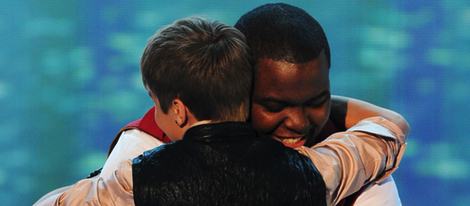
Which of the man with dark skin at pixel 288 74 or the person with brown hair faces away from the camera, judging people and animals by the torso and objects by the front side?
the person with brown hair

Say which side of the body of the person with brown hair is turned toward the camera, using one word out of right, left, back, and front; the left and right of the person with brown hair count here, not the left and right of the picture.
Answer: back

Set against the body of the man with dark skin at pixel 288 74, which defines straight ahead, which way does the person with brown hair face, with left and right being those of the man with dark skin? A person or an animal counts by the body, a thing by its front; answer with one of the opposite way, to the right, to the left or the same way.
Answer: the opposite way

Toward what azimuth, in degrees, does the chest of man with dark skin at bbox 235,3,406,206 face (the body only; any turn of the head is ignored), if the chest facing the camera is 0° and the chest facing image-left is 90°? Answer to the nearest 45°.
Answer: approximately 0°

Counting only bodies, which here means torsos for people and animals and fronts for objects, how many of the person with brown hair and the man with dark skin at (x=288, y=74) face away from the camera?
1
